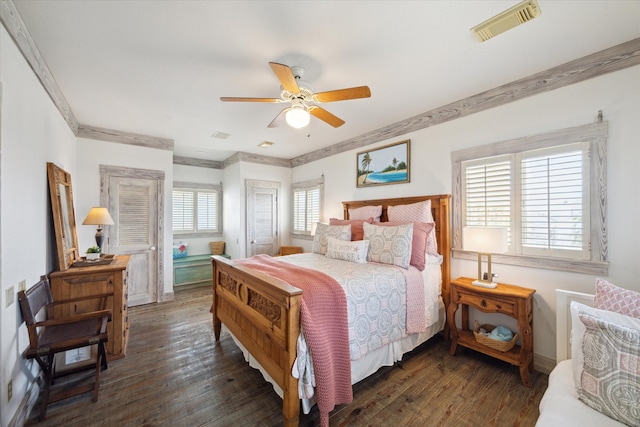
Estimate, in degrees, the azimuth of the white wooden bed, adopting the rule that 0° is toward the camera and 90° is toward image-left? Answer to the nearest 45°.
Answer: approximately 45°

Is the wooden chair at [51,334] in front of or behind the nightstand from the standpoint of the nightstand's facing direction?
in front

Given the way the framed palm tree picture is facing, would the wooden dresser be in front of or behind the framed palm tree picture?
in front

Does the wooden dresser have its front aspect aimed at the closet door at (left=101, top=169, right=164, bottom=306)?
no

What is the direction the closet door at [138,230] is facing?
toward the camera

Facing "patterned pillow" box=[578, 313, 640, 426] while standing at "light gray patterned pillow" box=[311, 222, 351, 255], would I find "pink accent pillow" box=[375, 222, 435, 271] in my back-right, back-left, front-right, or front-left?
front-left

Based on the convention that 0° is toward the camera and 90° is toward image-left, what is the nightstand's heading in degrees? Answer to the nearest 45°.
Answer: approximately 45°

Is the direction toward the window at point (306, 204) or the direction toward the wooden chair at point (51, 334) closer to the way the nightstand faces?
the wooden chair

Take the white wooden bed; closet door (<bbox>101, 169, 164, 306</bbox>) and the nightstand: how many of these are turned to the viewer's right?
0

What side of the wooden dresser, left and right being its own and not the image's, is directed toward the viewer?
right

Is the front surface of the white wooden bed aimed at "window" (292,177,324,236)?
no

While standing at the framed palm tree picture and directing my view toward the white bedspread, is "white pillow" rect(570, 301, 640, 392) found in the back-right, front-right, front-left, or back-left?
front-left

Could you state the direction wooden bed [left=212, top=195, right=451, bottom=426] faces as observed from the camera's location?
facing the viewer and to the left of the viewer
